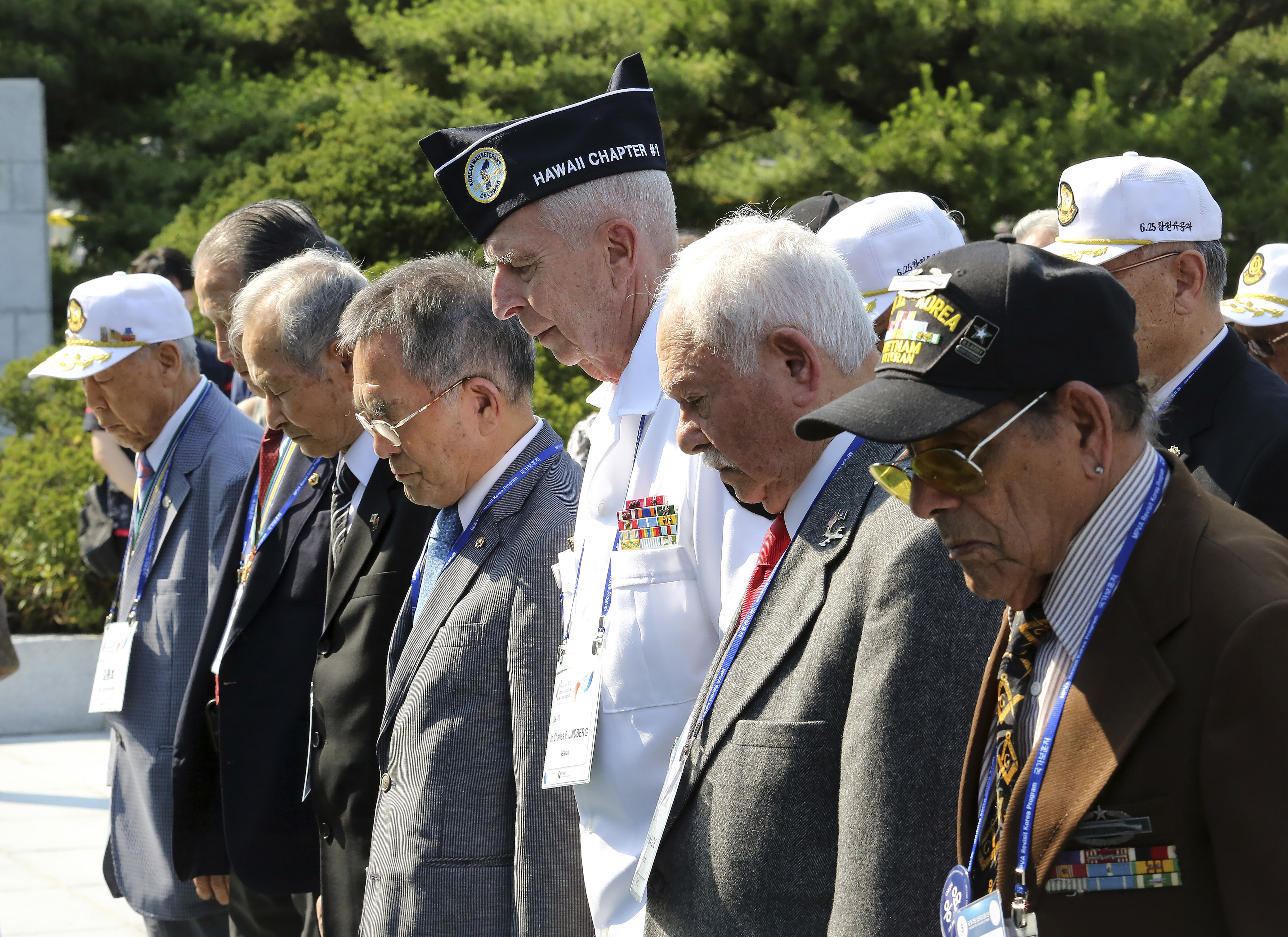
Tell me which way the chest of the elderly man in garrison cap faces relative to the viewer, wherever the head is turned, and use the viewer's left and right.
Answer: facing the viewer and to the left of the viewer
